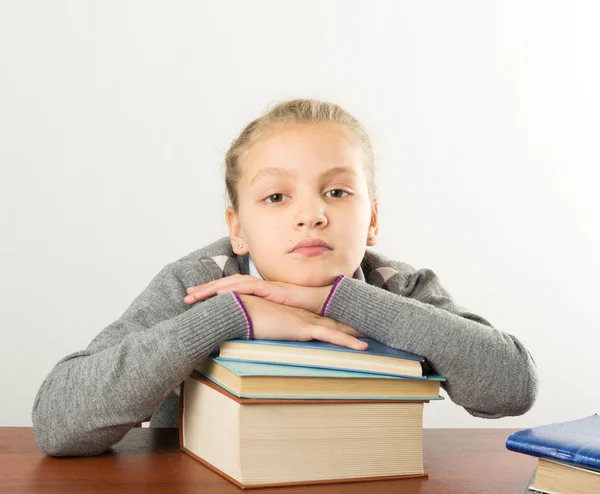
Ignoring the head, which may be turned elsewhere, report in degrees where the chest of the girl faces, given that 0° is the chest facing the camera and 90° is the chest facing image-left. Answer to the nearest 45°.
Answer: approximately 0°
